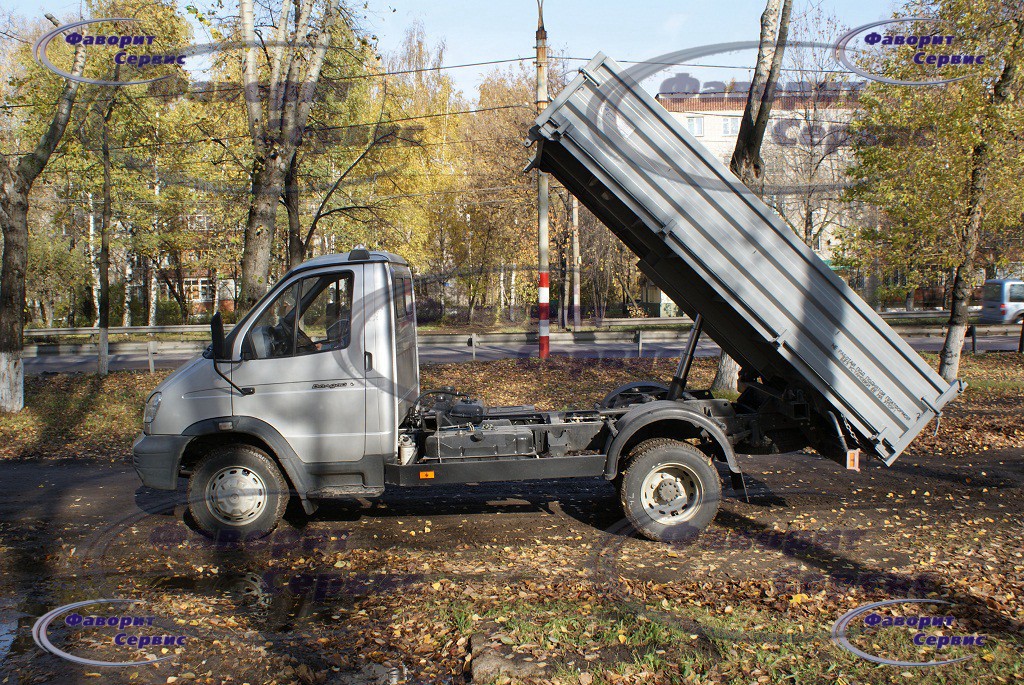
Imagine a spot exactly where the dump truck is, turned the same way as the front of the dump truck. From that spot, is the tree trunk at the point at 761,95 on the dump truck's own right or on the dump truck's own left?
on the dump truck's own right

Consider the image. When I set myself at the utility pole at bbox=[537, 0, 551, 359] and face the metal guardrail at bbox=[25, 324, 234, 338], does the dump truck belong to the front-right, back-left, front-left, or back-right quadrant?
back-left

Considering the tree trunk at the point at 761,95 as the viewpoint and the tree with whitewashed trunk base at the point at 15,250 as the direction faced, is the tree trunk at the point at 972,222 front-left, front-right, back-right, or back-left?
back-right

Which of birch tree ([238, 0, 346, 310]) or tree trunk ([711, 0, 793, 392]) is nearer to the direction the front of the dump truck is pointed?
the birch tree

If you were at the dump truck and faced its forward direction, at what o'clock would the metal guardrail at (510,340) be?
The metal guardrail is roughly at 3 o'clock from the dump truck.

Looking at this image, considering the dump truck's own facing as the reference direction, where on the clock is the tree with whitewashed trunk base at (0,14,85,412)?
The tree with whitewashed trunk base is roughly at 1 o'clock from the dump truck.

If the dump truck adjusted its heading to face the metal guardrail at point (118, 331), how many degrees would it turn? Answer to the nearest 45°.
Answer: approximately 45° to its right

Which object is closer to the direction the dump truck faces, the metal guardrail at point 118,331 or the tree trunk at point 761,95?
the metal guardrail

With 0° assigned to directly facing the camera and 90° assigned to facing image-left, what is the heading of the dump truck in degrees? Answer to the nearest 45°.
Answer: approximately 90°

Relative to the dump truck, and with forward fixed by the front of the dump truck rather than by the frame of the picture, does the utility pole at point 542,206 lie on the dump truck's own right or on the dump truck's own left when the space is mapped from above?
on the dump truck's own right
